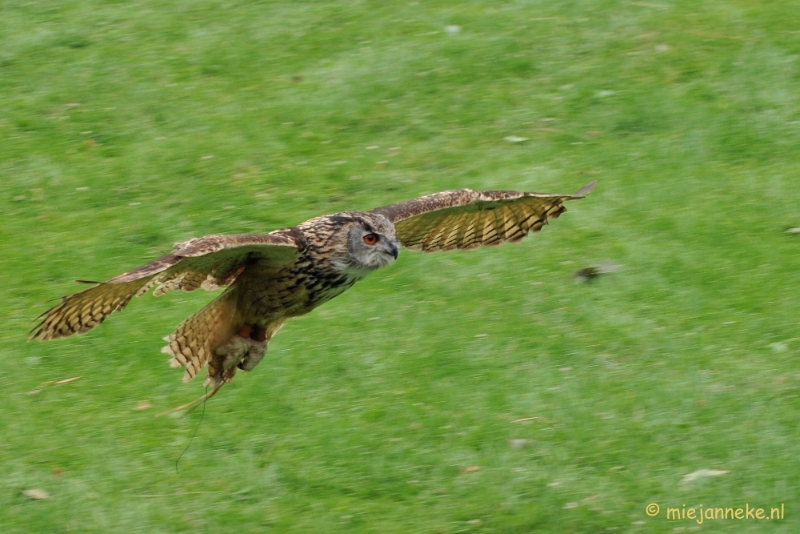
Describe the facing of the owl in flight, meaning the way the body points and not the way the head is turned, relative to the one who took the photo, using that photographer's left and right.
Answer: facing the viewer and to the right of the viewer
